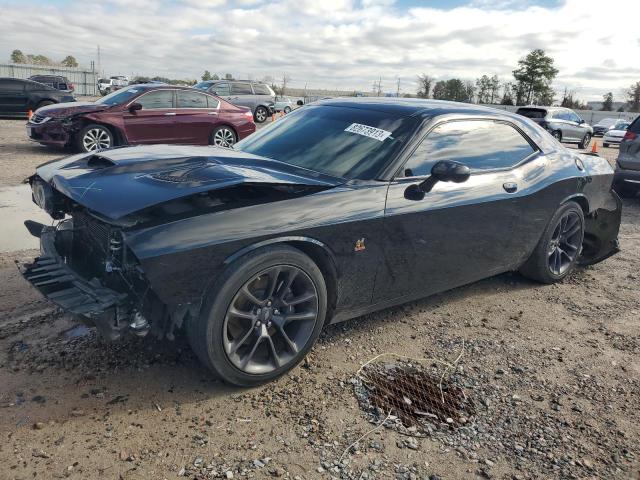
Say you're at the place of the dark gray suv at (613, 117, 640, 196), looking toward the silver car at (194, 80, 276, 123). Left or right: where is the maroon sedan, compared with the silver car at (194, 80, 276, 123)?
left

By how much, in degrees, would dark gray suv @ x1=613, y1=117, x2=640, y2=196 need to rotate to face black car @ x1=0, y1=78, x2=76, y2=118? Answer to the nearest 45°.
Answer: approximately 135° to its left

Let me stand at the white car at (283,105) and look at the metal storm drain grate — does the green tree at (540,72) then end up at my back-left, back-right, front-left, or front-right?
back-left

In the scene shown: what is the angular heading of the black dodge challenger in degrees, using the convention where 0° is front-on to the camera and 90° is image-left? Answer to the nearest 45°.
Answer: approximately 45°

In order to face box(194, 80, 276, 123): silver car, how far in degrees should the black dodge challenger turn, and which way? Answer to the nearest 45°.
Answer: approximately 135° to its right

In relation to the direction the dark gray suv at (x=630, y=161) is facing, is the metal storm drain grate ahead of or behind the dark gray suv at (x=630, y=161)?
behind

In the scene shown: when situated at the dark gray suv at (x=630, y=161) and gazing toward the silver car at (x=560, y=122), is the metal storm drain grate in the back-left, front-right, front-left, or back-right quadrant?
back-left

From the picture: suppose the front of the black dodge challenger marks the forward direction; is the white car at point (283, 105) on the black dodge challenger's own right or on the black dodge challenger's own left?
on the black dodge challenger's own right

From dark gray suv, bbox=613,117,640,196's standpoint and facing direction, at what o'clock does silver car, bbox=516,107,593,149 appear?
The silver car is roughly at 10 o'clock from the dark gray suv.
